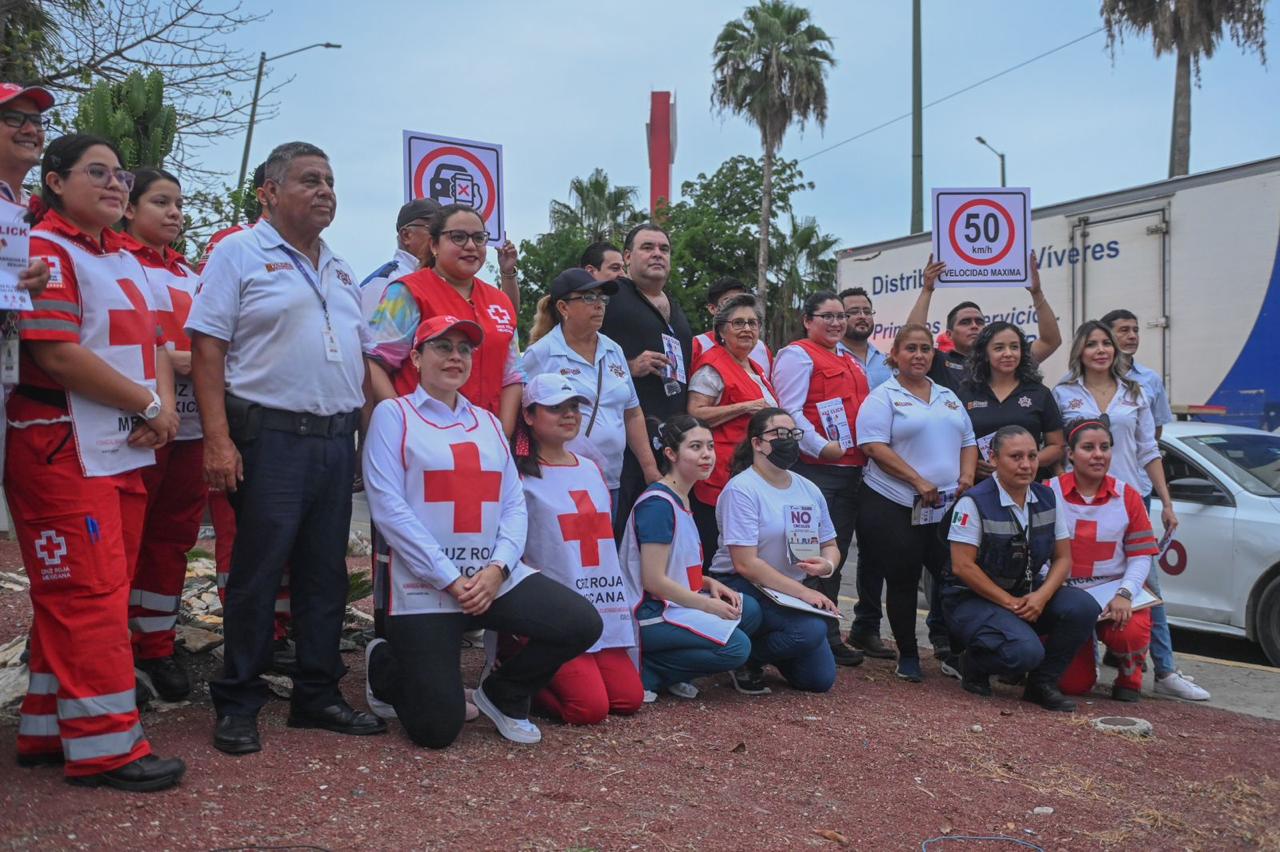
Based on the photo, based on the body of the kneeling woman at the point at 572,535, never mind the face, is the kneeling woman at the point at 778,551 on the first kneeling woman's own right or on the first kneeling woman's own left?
on the first kneeling woman's own left

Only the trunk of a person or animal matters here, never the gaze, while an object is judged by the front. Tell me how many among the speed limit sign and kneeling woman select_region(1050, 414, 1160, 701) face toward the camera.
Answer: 2

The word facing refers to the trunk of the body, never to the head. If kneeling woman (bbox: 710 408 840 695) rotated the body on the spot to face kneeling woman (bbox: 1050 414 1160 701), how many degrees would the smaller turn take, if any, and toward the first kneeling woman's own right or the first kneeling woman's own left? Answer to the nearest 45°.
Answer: approximately 45° to the first kneeling woman's own left

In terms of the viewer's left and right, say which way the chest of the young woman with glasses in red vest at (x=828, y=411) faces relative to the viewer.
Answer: facing the viewer and to the right of the viewer

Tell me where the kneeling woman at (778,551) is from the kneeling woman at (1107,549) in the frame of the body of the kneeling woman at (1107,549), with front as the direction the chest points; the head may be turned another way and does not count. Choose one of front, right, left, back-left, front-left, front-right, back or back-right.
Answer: front-right

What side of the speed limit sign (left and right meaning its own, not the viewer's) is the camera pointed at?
front

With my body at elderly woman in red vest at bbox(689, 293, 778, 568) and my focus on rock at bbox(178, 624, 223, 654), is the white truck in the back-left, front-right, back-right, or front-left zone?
back-right

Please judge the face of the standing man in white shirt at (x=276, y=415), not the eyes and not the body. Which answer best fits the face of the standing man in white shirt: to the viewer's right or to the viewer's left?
to the viewer's right

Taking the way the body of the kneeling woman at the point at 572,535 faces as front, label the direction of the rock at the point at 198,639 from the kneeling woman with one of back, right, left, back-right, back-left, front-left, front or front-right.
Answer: back-right

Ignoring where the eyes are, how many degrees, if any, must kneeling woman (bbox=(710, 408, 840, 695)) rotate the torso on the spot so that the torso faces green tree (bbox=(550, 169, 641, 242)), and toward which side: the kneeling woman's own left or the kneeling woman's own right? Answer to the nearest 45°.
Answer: approximately 135° to the kneeling woman's own left

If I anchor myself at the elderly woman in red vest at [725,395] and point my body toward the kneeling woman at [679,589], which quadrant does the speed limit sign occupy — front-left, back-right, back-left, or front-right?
back-left
